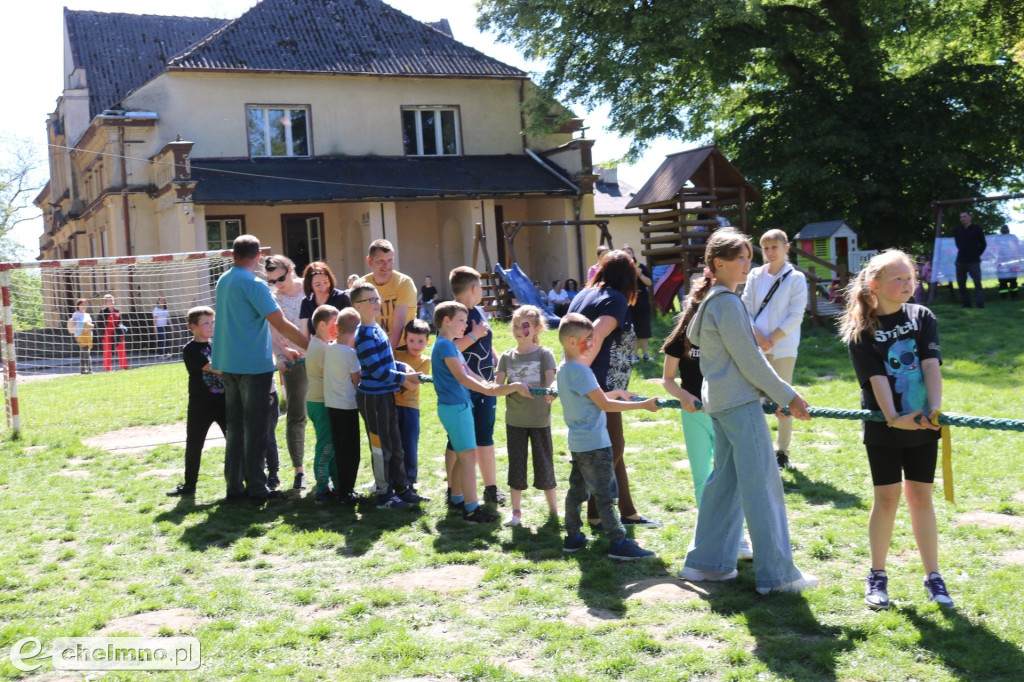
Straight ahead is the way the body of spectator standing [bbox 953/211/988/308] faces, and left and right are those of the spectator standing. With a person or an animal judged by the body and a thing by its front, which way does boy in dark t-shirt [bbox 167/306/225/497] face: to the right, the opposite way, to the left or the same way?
to the left

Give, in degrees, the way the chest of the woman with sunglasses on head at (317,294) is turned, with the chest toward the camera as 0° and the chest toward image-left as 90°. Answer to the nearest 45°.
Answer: approximately 0°

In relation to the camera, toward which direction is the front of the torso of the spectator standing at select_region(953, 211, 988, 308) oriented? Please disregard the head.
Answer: toward the camera

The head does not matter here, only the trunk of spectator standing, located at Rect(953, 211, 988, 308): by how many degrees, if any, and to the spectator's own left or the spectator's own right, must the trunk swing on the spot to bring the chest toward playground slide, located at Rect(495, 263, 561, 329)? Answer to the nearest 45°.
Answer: approximately 90° to the spectator's own right

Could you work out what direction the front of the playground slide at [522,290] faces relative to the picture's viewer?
facing the viewer and to the right of the viewer

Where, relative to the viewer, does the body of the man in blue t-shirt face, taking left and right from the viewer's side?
facing away from the viewer and to the right of the viewer

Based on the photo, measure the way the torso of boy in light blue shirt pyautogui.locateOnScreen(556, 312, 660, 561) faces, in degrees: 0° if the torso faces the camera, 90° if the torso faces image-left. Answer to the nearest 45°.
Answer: approximately 270°

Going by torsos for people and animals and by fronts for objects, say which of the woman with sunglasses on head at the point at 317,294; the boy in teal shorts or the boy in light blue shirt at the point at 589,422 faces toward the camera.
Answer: the woman with sunglasses on head

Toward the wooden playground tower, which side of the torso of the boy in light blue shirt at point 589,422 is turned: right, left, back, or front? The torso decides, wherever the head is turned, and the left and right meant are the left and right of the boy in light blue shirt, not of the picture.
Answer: left

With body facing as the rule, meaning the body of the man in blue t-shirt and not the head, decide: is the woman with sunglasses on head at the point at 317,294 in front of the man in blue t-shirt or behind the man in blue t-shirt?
in front

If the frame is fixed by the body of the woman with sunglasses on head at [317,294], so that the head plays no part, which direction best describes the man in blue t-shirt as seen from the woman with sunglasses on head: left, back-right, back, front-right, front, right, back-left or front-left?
front-right

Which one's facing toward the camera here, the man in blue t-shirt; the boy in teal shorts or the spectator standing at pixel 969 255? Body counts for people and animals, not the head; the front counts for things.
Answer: the spectator standing

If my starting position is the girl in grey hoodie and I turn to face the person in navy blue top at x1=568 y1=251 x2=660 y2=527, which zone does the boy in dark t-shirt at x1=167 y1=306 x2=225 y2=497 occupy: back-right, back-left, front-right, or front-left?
front-left

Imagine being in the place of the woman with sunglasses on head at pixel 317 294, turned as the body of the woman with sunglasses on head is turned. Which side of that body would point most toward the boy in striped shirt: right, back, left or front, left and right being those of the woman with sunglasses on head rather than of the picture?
front

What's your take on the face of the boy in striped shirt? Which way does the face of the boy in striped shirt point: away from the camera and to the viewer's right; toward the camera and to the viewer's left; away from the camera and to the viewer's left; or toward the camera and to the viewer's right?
toward the camera and to the viewer's right

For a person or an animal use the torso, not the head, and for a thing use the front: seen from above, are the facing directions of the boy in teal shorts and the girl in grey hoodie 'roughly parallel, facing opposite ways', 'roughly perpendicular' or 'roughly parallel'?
roughly parallel

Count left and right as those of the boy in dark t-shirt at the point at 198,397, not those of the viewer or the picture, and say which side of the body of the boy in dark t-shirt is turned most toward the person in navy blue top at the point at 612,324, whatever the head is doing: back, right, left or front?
front

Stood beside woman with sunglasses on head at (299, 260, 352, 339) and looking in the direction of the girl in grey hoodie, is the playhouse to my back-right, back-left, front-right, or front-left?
back-left

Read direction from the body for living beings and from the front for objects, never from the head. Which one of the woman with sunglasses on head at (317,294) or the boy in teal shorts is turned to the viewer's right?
the boy in teal shorts

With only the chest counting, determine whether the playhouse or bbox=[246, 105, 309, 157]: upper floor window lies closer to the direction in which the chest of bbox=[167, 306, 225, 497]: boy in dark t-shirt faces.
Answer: the playhouse
